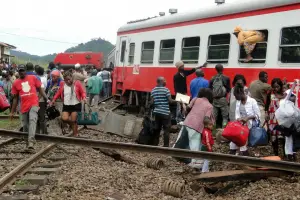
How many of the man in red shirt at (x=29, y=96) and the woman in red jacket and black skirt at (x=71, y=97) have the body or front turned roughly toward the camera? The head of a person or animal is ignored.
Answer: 2

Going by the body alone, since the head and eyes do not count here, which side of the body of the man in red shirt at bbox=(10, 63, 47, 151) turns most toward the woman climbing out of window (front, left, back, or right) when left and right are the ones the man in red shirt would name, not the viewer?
left

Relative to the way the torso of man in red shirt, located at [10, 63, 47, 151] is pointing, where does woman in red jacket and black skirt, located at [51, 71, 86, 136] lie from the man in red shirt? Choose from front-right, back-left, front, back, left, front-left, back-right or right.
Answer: back-left

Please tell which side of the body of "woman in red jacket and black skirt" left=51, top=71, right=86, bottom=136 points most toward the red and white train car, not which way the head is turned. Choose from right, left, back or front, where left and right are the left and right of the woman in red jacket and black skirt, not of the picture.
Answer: left

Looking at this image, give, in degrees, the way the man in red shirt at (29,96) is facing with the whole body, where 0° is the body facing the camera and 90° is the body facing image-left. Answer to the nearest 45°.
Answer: approximately 0°
